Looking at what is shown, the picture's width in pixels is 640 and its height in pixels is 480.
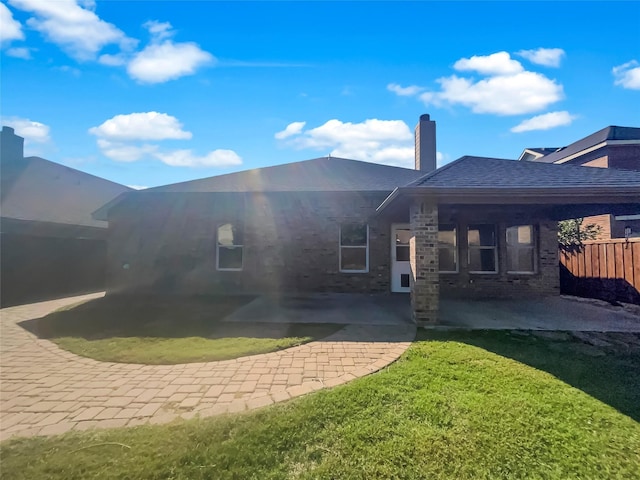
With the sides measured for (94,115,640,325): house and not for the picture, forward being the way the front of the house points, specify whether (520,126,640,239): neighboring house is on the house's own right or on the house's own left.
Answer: on the house's own right

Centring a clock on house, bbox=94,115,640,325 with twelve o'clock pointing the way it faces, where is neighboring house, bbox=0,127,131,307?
The neighboring house is roughly at 9 o'clock from the house.

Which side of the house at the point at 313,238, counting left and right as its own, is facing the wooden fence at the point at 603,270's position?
left

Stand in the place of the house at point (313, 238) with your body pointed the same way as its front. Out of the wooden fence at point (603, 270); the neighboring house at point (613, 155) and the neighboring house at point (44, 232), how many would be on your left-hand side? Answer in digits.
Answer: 1
